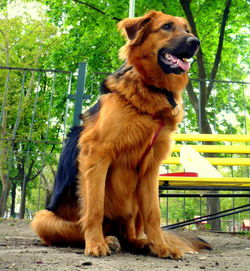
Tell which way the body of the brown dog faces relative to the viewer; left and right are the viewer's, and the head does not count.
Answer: facing the viewer and to the right of the viewer
